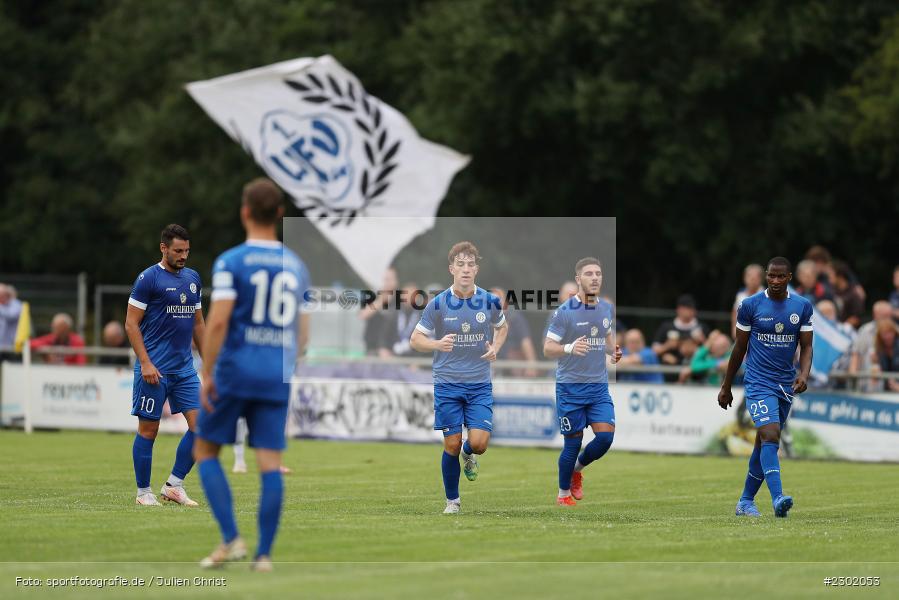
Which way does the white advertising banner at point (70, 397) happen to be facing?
toward the camera

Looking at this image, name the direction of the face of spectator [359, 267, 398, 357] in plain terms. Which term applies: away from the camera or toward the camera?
toward the camera

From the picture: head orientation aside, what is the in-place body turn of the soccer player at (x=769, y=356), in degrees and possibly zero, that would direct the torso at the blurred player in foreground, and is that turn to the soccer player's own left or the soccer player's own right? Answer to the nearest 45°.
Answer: approximately 45° to the soccer player's own right

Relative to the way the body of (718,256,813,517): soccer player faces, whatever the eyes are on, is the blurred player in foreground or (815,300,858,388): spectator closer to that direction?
the blurred player in foreground

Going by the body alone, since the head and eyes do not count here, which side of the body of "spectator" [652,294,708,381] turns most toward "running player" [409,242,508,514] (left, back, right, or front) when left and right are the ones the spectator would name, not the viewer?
front

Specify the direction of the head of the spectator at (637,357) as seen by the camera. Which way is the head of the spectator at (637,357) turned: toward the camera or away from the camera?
toward the camera

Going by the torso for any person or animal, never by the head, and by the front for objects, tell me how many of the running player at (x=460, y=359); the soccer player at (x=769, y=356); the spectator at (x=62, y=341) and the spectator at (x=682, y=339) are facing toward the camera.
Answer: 4

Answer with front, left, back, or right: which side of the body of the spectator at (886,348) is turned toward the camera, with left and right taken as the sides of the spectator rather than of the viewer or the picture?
front

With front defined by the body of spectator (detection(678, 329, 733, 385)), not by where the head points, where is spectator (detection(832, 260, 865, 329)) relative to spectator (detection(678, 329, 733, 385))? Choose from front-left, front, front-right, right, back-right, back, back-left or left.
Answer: back-left

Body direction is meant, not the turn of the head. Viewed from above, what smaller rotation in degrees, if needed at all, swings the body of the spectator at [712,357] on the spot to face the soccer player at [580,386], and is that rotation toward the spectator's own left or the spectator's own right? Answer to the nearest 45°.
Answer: approximately 45° to the spectator's own left

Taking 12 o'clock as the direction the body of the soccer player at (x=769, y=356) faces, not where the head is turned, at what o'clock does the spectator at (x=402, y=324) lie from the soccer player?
The spectator is roughly at 5 o'clock from the soccer player.

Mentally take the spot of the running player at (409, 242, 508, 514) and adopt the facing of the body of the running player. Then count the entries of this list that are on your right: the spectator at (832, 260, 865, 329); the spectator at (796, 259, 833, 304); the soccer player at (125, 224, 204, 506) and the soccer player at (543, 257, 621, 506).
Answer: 1

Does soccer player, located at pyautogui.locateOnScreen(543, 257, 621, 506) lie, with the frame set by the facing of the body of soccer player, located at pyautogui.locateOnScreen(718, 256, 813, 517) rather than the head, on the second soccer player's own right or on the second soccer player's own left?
on the second soccer player's own right

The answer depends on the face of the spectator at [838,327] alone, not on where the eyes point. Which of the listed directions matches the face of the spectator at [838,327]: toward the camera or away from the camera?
toward the camera

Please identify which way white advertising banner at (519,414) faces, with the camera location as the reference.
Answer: facing the viewer
